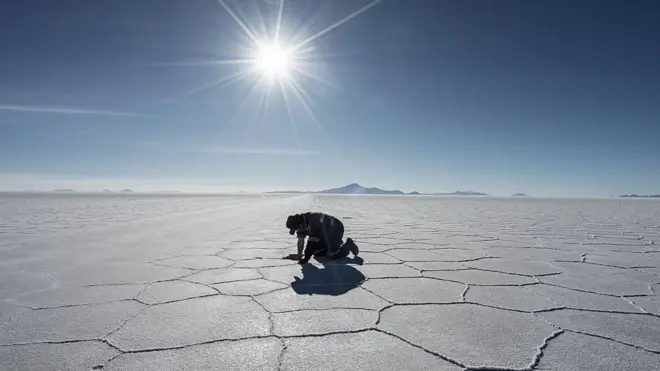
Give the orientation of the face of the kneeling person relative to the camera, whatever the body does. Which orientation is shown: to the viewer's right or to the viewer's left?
to the viewer's left

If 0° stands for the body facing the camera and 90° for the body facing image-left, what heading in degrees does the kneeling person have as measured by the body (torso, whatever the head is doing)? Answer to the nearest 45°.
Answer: approximately 90°
